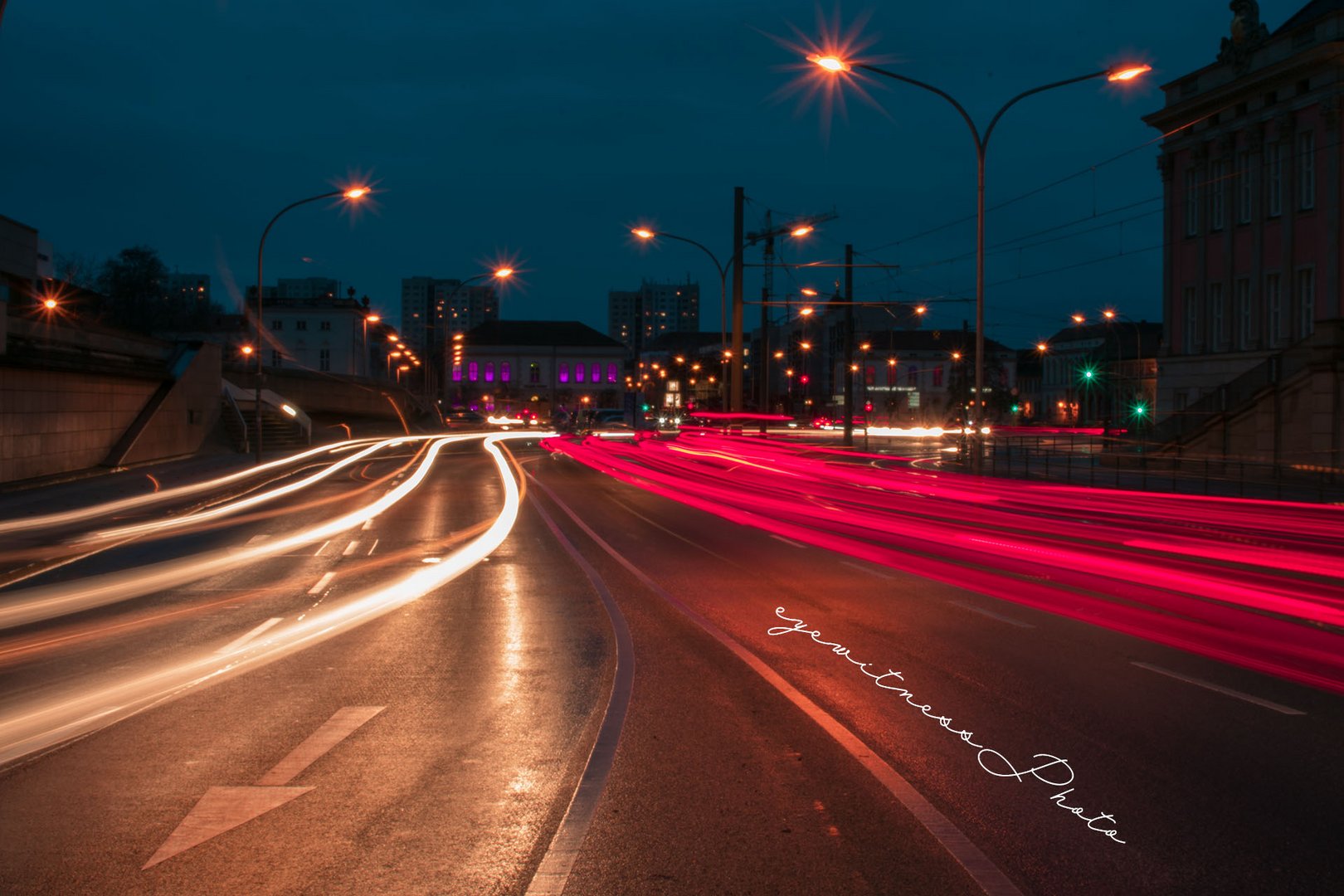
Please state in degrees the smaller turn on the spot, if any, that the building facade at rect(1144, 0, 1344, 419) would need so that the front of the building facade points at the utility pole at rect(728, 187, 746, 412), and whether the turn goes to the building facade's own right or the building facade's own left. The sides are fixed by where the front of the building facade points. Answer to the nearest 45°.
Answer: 0° — it already faces it

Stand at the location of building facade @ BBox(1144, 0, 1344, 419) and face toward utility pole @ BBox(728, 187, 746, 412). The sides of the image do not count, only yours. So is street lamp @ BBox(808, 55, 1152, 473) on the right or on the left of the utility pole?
left

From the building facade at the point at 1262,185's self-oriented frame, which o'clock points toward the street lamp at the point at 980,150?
The street lamp is roughly at 11 o'clock from the building facade.

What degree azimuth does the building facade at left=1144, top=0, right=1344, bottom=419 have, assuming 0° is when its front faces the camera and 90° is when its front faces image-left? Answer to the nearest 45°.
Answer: approximately 45°
